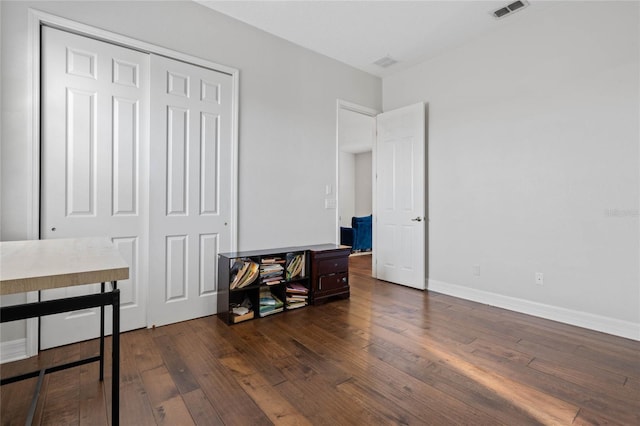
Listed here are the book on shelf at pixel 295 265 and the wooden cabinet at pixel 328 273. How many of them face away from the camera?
0

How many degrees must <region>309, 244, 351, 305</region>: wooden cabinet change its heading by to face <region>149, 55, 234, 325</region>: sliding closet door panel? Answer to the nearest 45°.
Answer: approximately 90° to its right

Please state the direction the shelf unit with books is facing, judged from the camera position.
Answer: facing the viewer and to the right of the viewer

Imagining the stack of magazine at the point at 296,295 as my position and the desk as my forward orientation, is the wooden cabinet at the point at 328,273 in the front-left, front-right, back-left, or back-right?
back-left

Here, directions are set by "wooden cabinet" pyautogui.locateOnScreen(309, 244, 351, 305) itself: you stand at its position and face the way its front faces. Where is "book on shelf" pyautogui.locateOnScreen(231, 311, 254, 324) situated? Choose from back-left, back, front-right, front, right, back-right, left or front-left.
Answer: right

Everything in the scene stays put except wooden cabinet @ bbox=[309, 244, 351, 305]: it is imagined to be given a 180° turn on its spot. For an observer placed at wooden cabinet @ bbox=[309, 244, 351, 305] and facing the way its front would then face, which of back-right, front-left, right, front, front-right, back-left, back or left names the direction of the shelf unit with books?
left

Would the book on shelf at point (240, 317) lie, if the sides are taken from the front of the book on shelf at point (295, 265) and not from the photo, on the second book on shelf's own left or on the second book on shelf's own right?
on the second book on shelf's own right
